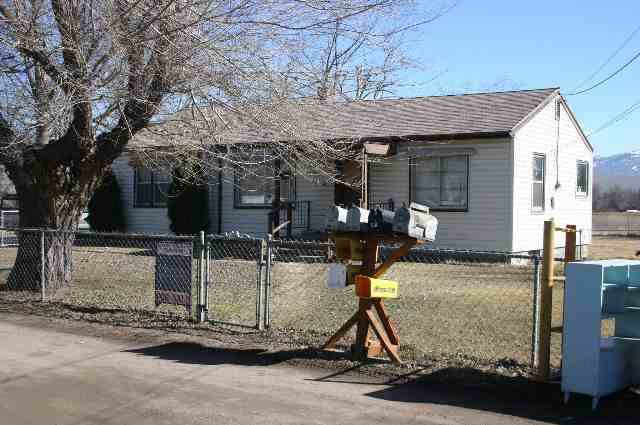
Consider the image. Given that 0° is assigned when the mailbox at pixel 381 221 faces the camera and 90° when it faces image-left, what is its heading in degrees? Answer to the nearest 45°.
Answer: approximately 45°

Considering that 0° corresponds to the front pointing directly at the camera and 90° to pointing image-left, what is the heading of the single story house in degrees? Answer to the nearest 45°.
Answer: approximately 45°

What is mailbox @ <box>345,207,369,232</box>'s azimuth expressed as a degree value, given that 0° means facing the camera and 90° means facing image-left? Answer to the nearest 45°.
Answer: approximately 45°

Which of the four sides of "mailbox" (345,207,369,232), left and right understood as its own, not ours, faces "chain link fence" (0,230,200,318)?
right

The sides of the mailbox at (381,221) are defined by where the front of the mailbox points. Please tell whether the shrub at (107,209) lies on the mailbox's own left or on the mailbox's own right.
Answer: on the mailbox's own right

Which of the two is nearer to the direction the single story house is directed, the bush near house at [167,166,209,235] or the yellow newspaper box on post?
the yellow newspaper box on post

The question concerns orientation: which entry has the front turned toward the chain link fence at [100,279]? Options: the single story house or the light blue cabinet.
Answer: the single story house

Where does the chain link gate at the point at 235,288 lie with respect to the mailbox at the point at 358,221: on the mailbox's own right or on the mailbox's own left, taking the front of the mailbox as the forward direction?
on the mailbox's own right

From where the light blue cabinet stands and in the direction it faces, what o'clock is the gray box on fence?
The gray box on fence is roughly at 5 o'clock from the light blue cabinet.

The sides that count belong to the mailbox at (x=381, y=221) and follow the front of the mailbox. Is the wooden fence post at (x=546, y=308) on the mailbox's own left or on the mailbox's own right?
on the mailbox's own left
